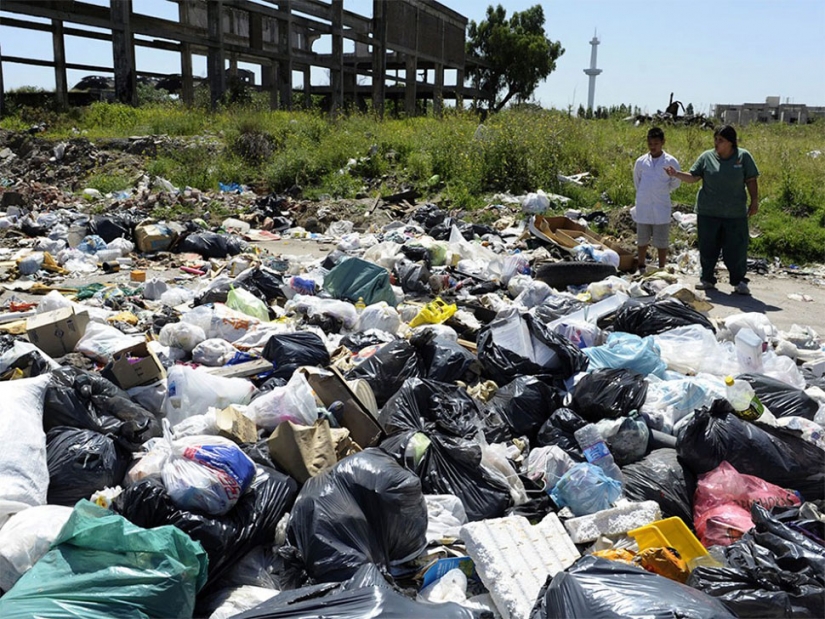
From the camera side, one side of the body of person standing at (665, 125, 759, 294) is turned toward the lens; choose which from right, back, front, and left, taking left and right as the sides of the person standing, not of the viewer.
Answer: front

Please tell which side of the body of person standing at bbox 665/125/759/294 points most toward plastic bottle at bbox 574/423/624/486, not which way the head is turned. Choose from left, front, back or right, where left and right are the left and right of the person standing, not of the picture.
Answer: front

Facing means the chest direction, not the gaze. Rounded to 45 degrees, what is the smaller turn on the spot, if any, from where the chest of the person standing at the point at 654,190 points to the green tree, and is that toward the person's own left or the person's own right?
approximately 180°

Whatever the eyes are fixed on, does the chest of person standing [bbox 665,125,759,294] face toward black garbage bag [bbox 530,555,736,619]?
yes

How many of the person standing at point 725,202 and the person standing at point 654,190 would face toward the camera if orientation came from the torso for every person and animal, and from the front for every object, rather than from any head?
2

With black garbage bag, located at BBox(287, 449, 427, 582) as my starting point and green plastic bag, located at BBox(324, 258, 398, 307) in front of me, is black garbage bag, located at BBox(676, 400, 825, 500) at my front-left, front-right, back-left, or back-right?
front-right

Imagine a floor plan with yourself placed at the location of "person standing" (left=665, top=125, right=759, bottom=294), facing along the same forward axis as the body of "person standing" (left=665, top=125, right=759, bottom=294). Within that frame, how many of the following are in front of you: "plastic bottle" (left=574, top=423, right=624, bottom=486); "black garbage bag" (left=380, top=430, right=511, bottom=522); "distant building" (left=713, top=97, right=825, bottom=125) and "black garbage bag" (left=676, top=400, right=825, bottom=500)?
3

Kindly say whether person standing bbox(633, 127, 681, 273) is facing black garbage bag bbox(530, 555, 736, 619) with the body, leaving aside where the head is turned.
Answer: yes

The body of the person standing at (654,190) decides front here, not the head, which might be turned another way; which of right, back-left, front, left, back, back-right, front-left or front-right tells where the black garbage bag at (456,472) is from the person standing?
front

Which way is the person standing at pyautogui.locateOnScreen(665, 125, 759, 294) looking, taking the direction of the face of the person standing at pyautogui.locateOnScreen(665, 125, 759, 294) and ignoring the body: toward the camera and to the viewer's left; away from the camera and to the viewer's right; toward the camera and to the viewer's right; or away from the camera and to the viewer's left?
toward the camera and to the viewer's left

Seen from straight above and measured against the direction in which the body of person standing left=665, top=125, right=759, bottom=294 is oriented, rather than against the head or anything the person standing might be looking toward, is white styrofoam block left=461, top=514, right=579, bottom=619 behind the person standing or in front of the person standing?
in front

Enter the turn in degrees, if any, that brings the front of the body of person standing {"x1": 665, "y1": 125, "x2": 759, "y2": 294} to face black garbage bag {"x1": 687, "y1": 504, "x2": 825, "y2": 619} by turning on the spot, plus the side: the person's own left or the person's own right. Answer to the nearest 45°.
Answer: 0° — they already face it

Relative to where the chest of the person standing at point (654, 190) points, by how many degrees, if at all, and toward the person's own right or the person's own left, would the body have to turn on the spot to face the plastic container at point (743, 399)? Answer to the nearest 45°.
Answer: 0° — they already face it

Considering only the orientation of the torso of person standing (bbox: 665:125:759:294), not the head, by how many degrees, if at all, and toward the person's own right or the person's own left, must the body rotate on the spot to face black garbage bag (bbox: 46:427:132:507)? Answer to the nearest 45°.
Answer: approximately 45° to the person's own right

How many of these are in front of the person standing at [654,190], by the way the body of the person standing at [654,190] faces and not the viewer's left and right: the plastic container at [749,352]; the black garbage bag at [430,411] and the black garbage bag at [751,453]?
3

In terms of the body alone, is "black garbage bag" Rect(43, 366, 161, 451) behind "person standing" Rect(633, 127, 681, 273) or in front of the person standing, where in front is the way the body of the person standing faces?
in front

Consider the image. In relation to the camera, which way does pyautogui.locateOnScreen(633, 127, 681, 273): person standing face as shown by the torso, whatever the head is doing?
toward the camera

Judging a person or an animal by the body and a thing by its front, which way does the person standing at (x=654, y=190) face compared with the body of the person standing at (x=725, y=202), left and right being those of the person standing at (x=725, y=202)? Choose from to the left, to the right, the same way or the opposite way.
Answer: the same way

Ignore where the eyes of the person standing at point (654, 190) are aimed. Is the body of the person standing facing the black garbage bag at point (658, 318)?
yes

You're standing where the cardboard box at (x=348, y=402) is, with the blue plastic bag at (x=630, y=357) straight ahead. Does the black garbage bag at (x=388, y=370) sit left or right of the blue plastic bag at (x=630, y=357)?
left

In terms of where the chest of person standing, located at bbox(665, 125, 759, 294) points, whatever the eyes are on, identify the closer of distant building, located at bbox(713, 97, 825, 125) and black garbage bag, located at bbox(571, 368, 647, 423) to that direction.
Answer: the black garbage bag

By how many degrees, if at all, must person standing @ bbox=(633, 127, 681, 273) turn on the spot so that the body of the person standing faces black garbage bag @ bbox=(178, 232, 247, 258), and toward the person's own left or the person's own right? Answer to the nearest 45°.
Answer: approximately 90° to the person's own right
